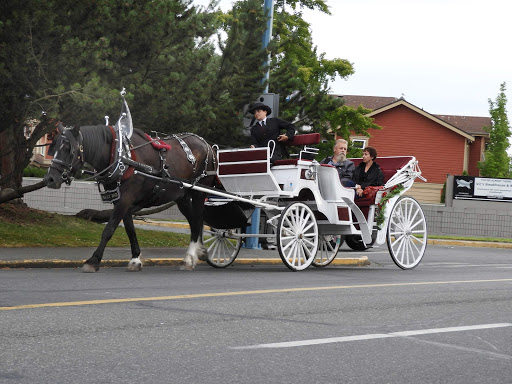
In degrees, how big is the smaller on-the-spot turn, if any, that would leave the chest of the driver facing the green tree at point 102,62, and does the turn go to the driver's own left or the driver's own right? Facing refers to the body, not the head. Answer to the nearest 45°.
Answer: approximately 45° to the driver's own right

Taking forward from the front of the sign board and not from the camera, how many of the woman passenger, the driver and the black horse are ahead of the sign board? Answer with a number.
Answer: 3

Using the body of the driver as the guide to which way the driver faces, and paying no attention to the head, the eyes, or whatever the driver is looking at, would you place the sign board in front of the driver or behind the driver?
behind

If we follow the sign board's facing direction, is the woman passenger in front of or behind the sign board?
in front

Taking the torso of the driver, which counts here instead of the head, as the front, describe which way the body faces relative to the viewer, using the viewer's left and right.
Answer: facing the viewer and to the left of the viewer

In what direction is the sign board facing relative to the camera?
toward the camera

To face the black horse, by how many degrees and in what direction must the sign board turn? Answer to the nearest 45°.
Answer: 0° — it already faces it

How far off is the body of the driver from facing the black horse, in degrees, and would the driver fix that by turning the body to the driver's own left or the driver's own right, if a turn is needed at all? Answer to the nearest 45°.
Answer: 0° — they already face it

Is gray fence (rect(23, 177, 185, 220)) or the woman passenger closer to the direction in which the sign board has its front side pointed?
the woman passenger

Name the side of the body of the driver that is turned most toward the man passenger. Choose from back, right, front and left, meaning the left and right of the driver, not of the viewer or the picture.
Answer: back

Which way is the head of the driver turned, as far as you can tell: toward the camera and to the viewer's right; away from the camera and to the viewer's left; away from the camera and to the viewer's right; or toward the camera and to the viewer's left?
toward the camera and to the viewer's left
